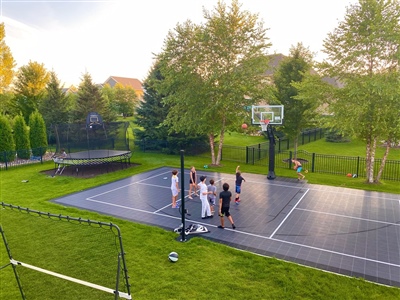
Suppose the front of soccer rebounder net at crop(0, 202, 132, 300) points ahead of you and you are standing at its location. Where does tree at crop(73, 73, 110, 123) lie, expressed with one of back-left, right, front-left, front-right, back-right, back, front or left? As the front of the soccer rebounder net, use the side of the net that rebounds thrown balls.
front-left

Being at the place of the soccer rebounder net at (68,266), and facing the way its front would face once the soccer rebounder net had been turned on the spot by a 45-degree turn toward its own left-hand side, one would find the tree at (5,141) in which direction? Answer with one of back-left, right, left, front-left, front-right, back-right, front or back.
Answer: front

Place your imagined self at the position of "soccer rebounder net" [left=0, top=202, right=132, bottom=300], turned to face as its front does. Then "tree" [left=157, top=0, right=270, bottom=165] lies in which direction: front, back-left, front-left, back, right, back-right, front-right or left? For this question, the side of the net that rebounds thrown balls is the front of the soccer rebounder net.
front

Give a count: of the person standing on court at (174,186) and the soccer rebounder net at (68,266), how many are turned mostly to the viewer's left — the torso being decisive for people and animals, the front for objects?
0

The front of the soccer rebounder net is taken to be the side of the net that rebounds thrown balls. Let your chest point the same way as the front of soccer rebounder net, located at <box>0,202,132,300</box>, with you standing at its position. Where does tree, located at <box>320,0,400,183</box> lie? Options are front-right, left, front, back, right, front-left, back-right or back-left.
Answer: front-right

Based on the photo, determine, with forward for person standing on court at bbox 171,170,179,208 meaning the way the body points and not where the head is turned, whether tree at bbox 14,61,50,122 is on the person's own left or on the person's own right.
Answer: on the person's own left

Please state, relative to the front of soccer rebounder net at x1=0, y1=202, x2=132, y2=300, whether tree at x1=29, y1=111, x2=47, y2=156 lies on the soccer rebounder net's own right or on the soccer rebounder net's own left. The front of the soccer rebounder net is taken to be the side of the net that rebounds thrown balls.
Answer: on the soccer rebounder net's own left

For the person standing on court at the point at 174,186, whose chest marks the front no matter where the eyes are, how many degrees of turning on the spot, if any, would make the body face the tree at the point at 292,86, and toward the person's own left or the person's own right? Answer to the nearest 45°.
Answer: approximately 45° to the person's own left

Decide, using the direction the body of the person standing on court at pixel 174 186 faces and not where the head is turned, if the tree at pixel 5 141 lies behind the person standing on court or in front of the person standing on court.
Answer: behind

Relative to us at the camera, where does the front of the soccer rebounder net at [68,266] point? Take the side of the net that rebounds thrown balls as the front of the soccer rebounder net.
facing away from the viewer and to the right of the viewer

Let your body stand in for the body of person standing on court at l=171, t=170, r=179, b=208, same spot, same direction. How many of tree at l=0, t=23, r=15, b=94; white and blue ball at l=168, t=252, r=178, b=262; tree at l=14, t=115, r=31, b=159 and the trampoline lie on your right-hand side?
1

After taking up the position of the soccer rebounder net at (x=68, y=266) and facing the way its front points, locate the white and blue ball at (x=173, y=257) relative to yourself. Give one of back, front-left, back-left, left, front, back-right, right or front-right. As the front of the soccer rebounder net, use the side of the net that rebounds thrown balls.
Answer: front-right

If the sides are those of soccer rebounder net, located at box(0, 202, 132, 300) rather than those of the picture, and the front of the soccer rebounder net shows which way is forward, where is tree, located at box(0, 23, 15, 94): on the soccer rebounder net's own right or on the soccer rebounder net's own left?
on the soccer rebounder net's own left

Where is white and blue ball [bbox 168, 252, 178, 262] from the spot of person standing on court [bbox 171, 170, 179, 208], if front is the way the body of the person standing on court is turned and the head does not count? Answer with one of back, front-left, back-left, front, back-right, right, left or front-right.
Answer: right

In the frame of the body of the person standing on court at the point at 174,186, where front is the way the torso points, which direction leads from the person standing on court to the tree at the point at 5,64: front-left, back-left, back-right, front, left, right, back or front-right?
back-left

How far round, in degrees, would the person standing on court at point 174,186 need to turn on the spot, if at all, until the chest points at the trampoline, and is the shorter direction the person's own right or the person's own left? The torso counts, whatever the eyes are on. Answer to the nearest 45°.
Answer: approximately 135° to the person's own left
